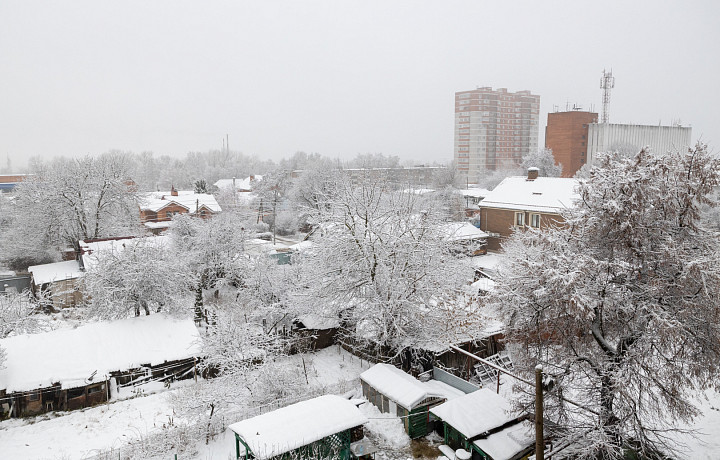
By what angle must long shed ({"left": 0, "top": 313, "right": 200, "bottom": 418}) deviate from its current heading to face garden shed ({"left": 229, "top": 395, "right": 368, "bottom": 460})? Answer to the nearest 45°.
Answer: approximately 45° to its left

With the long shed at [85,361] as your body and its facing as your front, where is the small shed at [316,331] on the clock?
the small shed at [316,331] is roughly at 9 o'clock from the long shed at [85,361].

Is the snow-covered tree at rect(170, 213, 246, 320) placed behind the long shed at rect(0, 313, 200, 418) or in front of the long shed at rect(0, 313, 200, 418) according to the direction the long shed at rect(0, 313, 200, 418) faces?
behind

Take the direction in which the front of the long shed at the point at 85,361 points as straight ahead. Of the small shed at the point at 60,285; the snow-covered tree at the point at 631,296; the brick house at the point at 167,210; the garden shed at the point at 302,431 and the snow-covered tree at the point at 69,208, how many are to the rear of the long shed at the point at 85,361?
3

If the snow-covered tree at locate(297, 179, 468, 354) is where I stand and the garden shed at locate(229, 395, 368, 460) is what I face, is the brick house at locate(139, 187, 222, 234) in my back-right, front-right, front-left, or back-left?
back-right

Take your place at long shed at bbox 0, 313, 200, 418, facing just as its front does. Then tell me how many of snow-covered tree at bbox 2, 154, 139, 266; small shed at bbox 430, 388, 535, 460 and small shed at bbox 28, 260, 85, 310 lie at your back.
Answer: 2

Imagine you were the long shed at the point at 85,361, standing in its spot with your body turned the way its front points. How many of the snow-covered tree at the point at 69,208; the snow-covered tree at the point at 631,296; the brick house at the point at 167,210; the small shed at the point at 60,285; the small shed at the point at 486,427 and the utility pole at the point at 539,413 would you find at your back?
3

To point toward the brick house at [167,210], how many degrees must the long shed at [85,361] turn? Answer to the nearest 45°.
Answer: approximately 180°

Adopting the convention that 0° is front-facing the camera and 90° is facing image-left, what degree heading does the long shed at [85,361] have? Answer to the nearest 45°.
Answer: approximately 0°

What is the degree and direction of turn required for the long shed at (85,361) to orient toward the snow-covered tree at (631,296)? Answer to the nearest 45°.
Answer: approximately 45° to its left

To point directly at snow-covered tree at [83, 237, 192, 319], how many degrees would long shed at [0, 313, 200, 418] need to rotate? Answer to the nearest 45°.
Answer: approximately 180°

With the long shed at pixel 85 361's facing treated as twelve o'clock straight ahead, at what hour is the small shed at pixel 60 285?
the small shed at pixel 60 285 is roughly at 6 o'clock from the long shed at pixel 85 361.

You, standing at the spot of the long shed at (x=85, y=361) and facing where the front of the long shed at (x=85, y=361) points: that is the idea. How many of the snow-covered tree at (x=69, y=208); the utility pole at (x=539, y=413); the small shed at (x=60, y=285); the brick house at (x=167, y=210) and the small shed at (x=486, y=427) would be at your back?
3

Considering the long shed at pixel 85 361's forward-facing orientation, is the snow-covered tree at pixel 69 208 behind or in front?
behind

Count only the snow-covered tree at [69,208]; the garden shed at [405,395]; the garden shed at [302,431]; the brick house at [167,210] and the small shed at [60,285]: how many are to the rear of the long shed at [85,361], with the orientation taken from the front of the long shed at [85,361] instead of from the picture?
3
